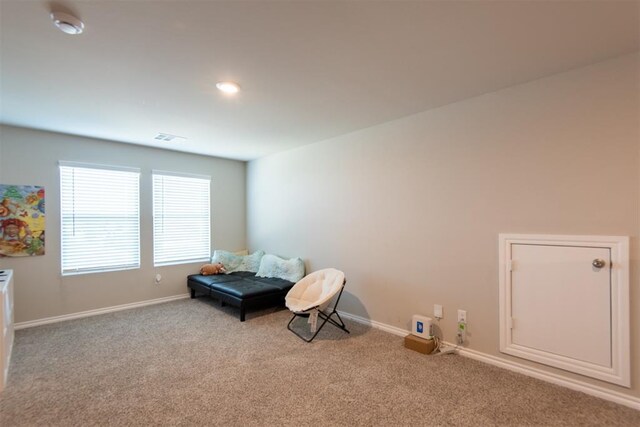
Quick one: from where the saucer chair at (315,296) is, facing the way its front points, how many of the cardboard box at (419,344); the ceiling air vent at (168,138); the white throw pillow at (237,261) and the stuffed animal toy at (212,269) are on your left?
1

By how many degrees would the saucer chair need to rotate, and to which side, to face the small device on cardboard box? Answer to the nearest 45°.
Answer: approximately 90° to its left

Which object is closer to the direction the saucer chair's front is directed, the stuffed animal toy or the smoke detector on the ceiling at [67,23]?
the smoke detector on the ceiling

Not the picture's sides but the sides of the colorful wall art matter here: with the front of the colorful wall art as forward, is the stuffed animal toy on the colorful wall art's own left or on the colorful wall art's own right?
on the colorful wall art's own left

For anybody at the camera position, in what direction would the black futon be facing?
facing the viewer and to the left of the viewer

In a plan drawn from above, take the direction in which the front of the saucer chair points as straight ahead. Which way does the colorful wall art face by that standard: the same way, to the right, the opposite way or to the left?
to the left

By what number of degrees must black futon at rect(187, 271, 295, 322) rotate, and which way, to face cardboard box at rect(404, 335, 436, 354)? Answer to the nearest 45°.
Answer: approximately 90° to its left

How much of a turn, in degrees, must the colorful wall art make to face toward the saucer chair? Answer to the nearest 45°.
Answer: approximately 45° to its left

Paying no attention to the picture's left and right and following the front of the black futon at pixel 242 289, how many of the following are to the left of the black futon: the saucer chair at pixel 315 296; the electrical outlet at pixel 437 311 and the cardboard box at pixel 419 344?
3

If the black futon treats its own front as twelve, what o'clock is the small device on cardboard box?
The small device on cardboard box is roughly at 9 o'clock from the black futon.

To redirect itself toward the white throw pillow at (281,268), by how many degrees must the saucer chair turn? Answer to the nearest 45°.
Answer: approximately 90° to its right

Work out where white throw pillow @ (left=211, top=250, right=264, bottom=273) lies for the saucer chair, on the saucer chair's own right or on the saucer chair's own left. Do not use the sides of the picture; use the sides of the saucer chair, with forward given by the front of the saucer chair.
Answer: on the saucer chair's own right

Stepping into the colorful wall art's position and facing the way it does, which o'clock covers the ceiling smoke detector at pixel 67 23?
The ceiling smoke detector is roughly at 12 o'clock from the colorful wall art.

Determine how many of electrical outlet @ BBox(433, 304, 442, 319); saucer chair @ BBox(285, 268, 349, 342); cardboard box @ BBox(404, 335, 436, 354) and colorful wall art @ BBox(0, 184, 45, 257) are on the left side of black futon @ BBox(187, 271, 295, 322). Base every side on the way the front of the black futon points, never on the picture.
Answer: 3

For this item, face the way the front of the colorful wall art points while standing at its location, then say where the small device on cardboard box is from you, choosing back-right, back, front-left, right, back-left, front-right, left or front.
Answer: front-left

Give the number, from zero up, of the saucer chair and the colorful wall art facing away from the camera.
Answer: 0

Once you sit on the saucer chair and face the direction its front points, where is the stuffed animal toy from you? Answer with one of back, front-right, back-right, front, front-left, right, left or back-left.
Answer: right
